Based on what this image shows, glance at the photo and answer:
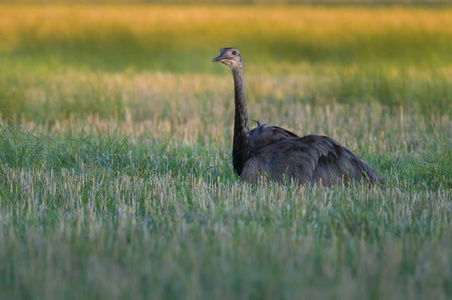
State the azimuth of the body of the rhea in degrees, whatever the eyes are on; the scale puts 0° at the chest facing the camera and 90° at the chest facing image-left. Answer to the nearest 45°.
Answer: approximately 90°
